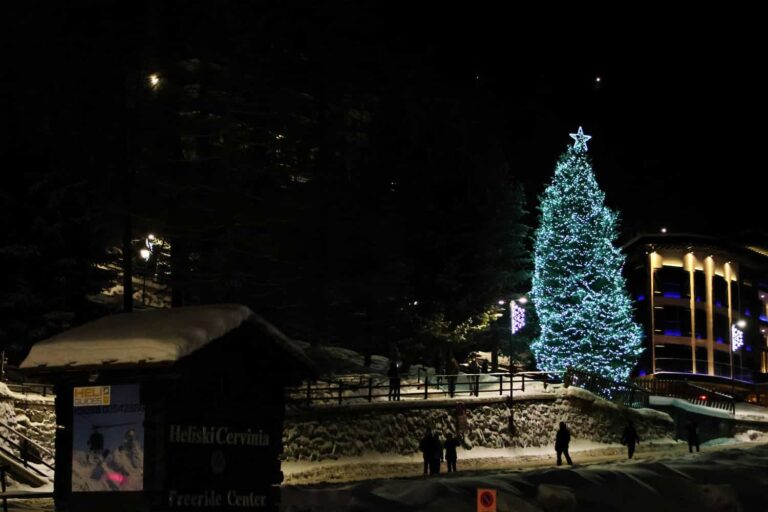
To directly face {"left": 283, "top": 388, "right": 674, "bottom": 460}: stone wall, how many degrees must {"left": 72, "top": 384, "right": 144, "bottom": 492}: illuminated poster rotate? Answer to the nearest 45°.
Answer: approximately 135° to its left

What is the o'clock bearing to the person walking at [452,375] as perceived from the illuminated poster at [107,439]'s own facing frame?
The person walking is roughly at 7 o'clock from the illuminated poster.

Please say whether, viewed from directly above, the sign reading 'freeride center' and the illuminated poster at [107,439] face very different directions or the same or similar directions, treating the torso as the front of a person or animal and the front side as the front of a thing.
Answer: same or similar directions

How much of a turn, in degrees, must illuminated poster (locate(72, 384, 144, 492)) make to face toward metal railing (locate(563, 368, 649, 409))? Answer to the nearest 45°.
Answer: approximately 135° to its left

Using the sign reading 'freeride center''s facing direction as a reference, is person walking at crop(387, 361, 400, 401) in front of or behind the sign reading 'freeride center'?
behind

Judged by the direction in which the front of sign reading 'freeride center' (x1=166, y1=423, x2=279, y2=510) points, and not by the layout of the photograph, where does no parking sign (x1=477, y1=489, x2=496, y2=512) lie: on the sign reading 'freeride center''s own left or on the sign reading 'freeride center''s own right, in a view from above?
on the sign reading 'freeride center''s own left

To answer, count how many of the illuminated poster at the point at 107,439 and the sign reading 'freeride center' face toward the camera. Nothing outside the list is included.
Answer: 2

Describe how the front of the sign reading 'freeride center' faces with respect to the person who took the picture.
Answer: facing the viewer

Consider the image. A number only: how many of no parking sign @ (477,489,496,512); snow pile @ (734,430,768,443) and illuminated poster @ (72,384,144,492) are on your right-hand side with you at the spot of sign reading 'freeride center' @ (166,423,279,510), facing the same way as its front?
1

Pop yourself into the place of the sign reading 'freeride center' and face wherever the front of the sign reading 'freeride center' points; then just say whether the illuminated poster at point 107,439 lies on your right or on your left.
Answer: on your right

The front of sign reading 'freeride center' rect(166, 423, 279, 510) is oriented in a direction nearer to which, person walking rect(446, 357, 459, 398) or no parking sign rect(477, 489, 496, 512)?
the no parking sign

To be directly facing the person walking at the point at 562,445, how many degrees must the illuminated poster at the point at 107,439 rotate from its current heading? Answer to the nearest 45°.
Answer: approximately 135° to its left

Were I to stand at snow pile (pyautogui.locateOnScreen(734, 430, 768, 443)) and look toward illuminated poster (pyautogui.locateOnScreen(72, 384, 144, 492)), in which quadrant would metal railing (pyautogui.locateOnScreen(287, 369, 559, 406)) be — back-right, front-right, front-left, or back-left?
front-right
